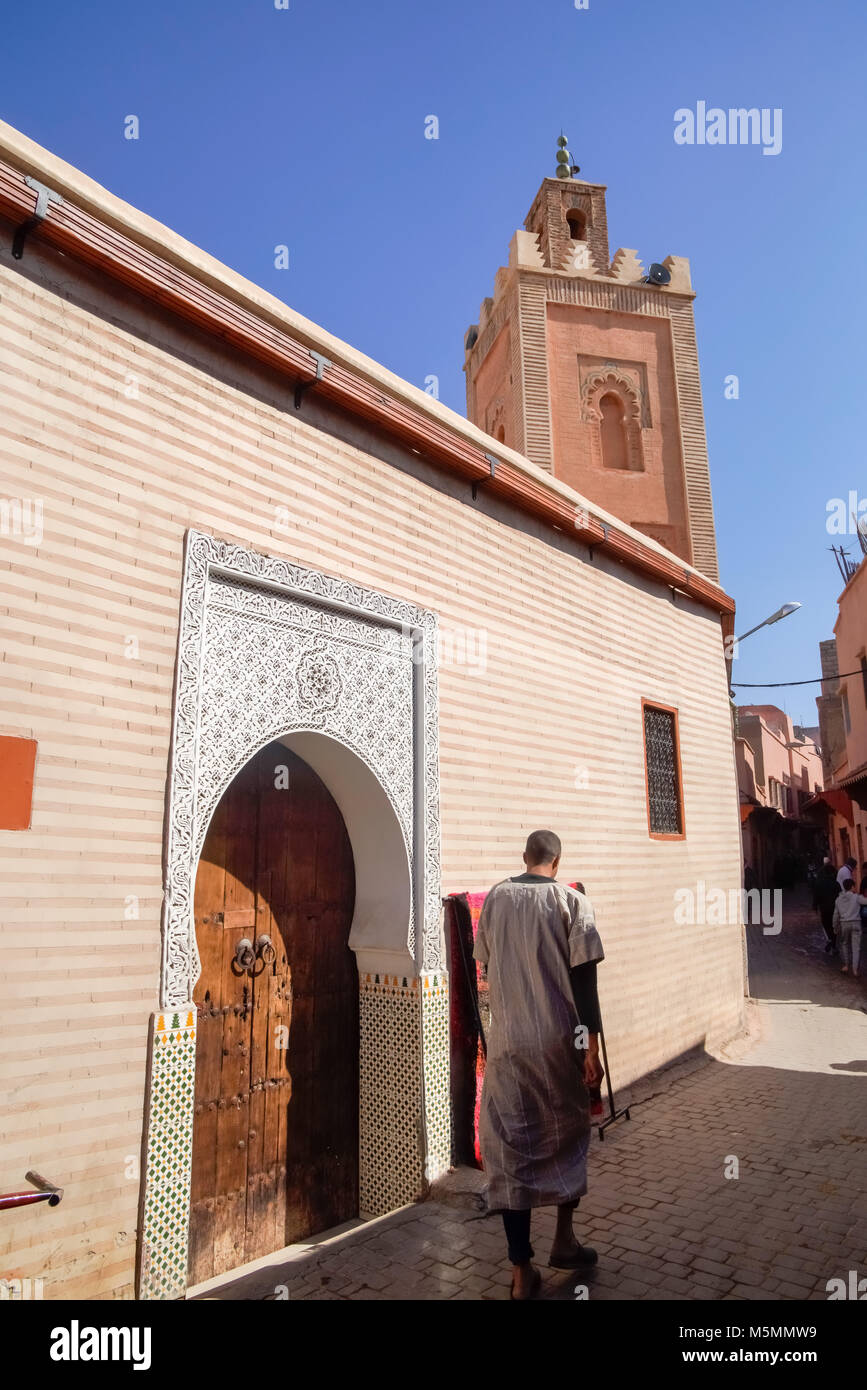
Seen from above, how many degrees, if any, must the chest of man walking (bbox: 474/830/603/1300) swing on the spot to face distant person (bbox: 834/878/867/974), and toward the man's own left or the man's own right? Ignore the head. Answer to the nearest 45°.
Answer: approximately 45° to the man's own right

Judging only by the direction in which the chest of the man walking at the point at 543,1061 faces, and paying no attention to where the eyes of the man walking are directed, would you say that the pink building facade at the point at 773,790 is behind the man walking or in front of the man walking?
in front

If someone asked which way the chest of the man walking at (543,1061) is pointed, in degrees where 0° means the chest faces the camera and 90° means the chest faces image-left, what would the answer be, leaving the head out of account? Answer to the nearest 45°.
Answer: approximately 180°

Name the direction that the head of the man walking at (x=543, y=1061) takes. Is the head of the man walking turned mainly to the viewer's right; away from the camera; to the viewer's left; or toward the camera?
away from the camera

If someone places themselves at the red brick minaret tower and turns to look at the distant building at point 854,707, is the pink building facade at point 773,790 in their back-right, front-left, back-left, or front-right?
front-left

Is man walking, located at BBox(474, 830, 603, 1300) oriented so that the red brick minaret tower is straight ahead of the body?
yes

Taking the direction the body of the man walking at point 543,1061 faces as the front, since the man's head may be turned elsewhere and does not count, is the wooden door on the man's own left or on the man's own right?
on the man's own left

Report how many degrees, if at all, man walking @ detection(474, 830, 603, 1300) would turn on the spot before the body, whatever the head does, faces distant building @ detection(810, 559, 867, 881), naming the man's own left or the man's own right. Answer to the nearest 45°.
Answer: approximately 45° to the man's own right
